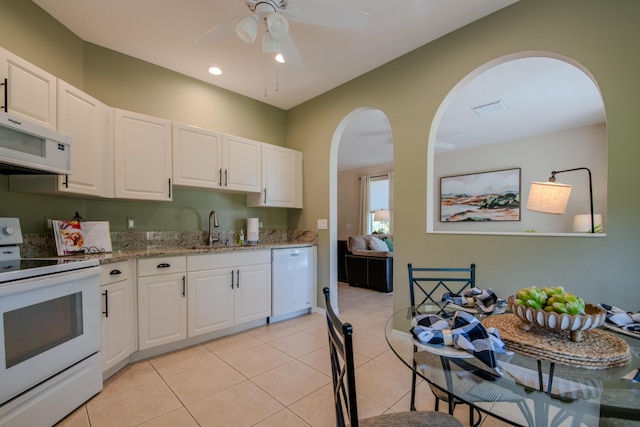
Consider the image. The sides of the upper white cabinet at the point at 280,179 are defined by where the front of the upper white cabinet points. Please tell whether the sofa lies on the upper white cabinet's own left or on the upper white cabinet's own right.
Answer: on the upper white cabinet's own left

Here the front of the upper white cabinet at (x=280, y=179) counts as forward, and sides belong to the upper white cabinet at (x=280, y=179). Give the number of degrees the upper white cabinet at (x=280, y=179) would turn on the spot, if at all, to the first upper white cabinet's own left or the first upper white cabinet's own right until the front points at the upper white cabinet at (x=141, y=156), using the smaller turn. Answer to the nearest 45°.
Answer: approximately 90° to the first upper white cabinet's own right

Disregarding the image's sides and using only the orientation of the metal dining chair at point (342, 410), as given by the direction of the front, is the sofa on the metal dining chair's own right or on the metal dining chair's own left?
on the metal dining chair's own left

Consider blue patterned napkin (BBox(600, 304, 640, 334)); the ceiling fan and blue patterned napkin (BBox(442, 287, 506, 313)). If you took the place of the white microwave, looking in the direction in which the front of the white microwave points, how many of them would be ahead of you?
3

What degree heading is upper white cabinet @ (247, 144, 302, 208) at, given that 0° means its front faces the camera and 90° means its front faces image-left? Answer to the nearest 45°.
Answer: approximately 315°

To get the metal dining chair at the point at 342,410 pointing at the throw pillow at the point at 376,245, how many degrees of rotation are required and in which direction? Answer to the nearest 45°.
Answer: approximately 90° to its left

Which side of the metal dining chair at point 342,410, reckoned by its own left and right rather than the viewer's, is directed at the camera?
right

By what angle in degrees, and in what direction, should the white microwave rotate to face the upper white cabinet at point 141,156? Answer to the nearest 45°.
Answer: approximately 90° to its left
